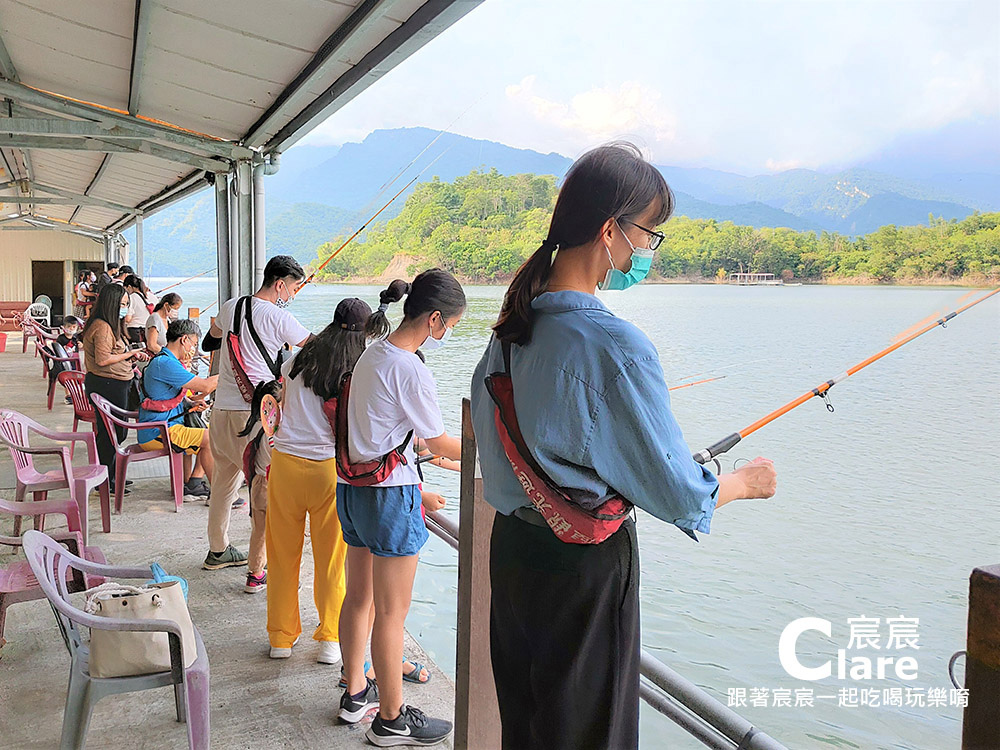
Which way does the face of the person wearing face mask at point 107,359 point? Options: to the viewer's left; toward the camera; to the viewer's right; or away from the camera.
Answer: to the viewer's right

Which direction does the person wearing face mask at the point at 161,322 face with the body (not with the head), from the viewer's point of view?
to the viewer's right

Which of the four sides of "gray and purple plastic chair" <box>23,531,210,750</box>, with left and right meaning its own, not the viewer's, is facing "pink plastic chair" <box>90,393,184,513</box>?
left

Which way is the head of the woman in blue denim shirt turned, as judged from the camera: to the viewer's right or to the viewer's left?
to the viewer's right

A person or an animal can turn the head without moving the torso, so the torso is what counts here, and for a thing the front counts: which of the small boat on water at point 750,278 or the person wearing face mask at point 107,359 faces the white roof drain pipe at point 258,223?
the person wearing face mask

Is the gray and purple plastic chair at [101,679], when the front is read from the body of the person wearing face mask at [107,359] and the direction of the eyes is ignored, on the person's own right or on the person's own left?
on the person's own right

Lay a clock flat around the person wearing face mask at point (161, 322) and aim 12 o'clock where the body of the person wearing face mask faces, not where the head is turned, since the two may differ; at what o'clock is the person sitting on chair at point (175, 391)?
The person sitting on chair is roughly at 3 o'clock from the person wearing face mask.

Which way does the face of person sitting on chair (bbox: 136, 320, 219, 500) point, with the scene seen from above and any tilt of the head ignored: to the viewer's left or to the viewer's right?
to the viewer's right

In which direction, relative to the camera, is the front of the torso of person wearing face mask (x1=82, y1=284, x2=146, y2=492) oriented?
to the viewer's right

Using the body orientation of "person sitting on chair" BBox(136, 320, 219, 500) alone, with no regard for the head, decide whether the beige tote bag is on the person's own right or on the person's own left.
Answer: on the person's own right

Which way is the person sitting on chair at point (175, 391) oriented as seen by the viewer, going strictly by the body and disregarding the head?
to the viewer's right

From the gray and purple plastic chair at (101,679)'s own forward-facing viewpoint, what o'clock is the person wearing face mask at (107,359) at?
The person wearing face mask is roughly at 9 o'clock from the gray and purple plastic chair.

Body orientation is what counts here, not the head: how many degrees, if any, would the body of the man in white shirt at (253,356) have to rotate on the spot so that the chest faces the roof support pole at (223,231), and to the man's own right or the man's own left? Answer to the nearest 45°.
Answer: approximately 45° to the man's own left

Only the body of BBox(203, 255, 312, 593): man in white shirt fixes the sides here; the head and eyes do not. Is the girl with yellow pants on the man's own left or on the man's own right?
on the man's own right
